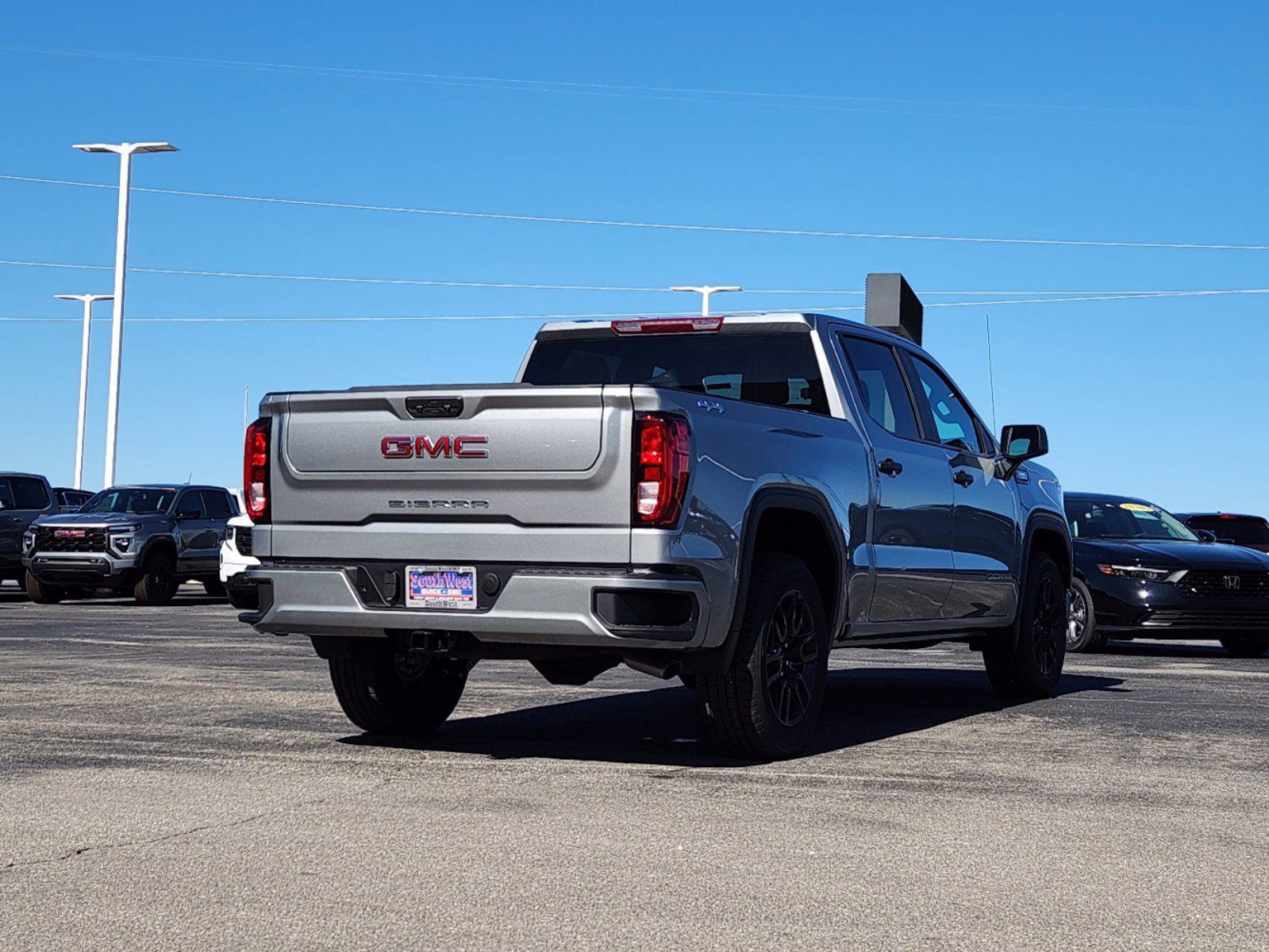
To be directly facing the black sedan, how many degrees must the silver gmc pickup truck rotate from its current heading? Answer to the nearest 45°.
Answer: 0° — it already faces it

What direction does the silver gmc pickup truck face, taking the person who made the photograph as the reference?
facing away from the viewer and to the right of the viewer

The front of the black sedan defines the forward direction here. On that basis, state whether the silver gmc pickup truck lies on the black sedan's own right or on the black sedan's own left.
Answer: on the black sedan's own right

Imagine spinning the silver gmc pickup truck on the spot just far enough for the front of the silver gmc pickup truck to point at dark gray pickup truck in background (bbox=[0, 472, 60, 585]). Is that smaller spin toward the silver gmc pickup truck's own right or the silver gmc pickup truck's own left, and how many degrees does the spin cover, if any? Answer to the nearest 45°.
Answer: approximately 90° to the silver gmc pickup truck's own left

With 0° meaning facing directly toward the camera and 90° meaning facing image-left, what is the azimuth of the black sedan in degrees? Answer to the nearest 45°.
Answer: approximately 315°

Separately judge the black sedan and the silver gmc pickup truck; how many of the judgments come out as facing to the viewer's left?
0
